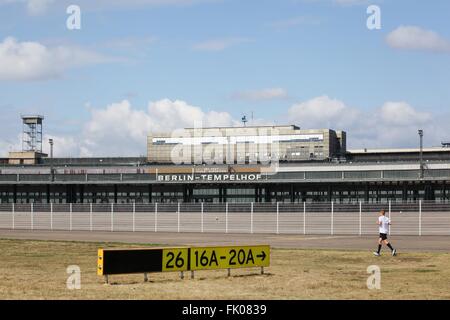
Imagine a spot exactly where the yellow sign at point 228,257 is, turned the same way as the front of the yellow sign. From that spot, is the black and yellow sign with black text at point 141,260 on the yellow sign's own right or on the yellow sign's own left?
on the yellow sign's own right

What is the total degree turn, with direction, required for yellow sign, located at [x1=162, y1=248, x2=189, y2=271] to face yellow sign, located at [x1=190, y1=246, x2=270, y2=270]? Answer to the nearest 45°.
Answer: approximately 135° to its left

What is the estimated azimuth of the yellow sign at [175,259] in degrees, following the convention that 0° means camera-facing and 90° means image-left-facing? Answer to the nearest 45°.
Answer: approximately 0°

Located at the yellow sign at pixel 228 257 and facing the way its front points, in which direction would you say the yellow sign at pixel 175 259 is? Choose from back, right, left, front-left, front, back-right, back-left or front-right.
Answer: front-right

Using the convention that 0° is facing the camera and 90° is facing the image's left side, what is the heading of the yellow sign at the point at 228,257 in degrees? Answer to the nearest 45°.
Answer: approximately 0°

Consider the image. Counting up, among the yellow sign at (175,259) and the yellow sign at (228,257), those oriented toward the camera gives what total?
2
